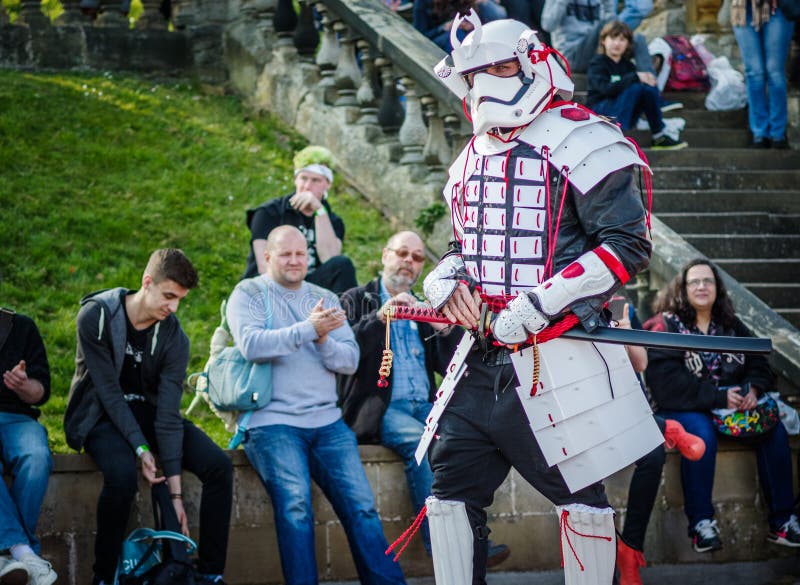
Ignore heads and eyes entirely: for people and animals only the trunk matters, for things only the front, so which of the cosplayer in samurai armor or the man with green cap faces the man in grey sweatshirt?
the man with green cap

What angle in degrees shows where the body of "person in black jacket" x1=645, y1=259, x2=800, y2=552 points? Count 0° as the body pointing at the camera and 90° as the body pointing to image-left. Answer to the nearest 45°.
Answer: approximately 0°

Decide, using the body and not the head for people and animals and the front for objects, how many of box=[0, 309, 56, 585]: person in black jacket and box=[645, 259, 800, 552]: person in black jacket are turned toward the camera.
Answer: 2

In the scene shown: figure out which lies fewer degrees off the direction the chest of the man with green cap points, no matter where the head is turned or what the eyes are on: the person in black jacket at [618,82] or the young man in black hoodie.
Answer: the young man in black hoodie

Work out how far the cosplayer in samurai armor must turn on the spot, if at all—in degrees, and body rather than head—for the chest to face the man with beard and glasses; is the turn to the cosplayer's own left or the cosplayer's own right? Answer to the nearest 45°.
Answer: approximately 135° to the cosplayer's own right

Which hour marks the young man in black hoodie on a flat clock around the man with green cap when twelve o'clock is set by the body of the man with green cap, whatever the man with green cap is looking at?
The young man in black hoodie is roughly at 1 o'clock from the man with green cap.

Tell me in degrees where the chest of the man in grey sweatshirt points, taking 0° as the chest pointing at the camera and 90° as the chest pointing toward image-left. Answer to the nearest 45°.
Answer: approximately 315°

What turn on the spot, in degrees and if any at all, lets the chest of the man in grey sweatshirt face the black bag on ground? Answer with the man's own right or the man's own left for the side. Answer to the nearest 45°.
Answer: approximately 90° to the man's own right

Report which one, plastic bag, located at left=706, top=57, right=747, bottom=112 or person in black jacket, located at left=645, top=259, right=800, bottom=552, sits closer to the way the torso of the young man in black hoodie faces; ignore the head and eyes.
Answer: the person in black jacket
